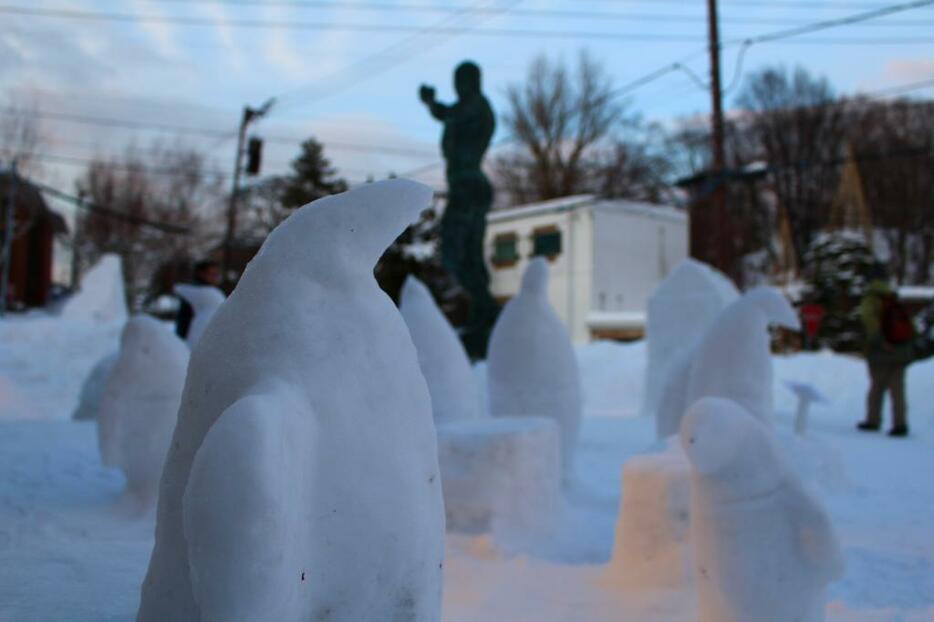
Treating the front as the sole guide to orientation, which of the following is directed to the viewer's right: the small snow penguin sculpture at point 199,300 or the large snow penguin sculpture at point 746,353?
the large snow penguin sculpture

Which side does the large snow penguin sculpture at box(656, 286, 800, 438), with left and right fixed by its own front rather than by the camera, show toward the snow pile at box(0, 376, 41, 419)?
back

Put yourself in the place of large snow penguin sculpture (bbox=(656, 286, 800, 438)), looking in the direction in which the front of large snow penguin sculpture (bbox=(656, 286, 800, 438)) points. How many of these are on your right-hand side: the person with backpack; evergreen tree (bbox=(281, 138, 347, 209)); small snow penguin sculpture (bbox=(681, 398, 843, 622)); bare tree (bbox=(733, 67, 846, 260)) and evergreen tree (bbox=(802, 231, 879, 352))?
1

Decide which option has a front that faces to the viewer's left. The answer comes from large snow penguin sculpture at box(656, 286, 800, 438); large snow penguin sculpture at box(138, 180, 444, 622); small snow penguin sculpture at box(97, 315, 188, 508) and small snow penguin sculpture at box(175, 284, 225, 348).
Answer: small snow penguin sculpture at box(175, 284, 225, 348)

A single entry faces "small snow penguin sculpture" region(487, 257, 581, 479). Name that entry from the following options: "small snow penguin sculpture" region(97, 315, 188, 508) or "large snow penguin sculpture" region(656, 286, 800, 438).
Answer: "small snow penguin sculpture" region(97, 315, 188, 508)

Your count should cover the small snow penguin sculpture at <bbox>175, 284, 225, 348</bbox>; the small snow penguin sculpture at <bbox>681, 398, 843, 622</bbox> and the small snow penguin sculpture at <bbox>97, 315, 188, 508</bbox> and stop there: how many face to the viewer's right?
1

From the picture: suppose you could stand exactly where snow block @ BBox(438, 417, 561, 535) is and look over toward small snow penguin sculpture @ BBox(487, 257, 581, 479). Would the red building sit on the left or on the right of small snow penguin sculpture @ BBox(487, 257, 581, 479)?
left

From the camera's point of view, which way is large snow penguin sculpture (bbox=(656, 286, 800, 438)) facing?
to the viewer's right

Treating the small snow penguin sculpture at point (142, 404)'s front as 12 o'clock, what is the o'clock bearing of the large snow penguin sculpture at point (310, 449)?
The large snow penguin sculpture is roughly at 3 o'clock from the small snow penguin sculpture.

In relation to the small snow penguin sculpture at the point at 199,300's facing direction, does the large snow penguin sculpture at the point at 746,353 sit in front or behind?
behind

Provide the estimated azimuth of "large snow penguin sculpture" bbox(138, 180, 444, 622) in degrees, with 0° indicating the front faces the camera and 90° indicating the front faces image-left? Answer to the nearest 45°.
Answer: approximately 270°

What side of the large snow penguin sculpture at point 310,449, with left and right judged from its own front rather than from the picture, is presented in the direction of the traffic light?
left
